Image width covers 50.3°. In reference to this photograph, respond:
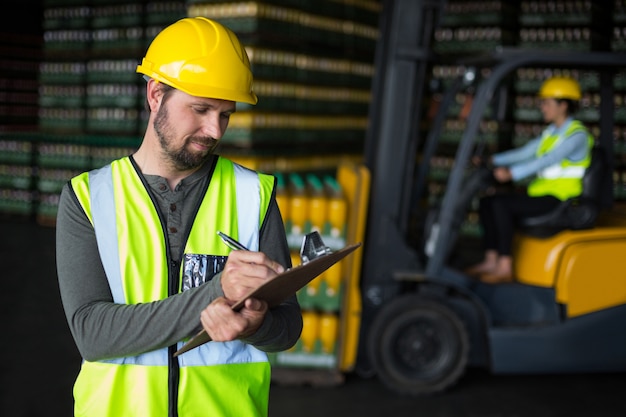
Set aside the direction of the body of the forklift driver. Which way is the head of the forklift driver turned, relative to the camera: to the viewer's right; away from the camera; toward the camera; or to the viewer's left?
to the viewer's left

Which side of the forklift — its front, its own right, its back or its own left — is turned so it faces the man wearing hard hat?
left

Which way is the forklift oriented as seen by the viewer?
to the viewer's left

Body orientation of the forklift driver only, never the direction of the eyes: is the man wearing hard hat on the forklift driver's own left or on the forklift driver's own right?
on the forklift driver's own left

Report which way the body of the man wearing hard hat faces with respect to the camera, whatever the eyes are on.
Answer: toward the camera

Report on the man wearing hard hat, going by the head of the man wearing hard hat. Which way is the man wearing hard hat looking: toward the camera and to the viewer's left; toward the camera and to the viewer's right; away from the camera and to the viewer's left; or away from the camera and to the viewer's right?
toward the camera and to the viewer's right

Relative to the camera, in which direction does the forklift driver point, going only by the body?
to the viewer's left

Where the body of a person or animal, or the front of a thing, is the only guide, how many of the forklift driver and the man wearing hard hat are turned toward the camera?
1

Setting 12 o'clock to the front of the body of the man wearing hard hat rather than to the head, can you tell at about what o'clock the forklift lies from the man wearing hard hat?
The forklift is roughly at 7 o'clock from the man wearing hard hat.
